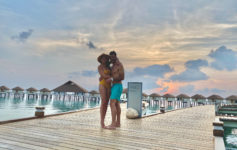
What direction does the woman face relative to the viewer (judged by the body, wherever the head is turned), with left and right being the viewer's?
facing the viewer and to the right of the viewer

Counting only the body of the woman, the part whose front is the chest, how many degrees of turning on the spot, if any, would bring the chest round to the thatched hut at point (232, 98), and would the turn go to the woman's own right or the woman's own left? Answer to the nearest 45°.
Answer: approximately 90° to the woman's own left

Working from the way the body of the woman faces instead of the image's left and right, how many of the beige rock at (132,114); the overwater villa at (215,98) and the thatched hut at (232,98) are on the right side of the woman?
0

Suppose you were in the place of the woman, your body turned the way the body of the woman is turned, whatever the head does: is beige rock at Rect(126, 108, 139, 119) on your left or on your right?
on your left

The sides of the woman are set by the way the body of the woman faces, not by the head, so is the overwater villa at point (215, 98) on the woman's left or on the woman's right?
on the woman's left
